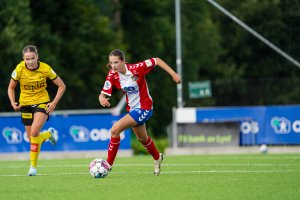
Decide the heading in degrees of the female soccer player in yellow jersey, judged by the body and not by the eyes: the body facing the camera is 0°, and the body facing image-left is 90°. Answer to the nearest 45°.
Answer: approximately 0°

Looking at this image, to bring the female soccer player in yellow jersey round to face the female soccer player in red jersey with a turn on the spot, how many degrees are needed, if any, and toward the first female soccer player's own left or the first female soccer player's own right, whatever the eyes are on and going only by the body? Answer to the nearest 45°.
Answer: approximately 45° to the first female soccer player's own left

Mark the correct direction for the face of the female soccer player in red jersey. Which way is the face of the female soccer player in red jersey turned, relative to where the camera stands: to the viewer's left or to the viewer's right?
to the viewer's left

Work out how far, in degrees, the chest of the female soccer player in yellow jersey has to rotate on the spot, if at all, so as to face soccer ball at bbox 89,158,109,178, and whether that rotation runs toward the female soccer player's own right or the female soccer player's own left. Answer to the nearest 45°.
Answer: approximately 45° to the female soccer player's own left
